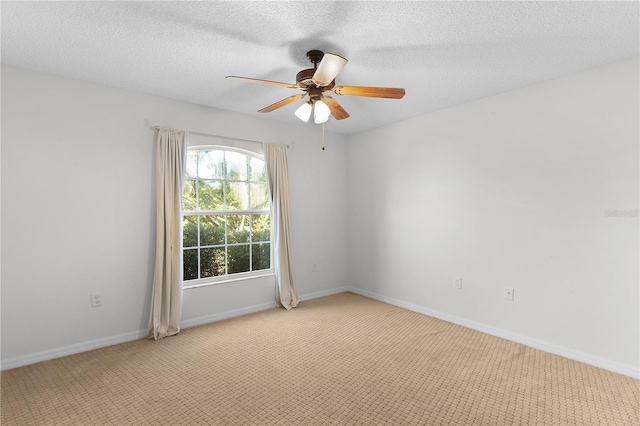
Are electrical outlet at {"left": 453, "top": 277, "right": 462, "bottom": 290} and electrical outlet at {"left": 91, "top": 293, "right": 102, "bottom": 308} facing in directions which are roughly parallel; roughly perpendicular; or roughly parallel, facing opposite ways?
roughly perpendicular

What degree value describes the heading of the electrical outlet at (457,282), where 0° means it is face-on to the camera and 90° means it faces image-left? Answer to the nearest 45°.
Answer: approximately 45°

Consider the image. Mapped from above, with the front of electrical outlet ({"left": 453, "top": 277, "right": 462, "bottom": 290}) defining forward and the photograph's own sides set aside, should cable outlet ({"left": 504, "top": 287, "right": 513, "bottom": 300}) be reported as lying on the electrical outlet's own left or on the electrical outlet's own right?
on the electrical outlet's own left

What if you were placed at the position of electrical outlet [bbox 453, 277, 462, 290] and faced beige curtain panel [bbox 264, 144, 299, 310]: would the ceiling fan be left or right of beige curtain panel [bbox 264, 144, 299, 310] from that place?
left

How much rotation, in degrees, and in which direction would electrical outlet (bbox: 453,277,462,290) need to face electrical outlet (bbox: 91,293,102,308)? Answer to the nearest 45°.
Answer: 0° — it already faces it

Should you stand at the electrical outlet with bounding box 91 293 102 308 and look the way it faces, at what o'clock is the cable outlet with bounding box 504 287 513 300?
the cable outlet with bounding box 504 287 513 300 is roughly at 10 o'clock from the electrical outlet with bounding box 91 293 102 308.

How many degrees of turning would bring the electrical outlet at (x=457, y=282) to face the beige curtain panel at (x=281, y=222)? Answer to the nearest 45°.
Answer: approximately 45° to its right

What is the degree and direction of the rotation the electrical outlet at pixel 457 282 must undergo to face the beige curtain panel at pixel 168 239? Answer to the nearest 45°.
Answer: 0° — it already faces it

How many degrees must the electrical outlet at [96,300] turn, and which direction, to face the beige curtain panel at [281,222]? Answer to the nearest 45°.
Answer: approximately 90° to its left
